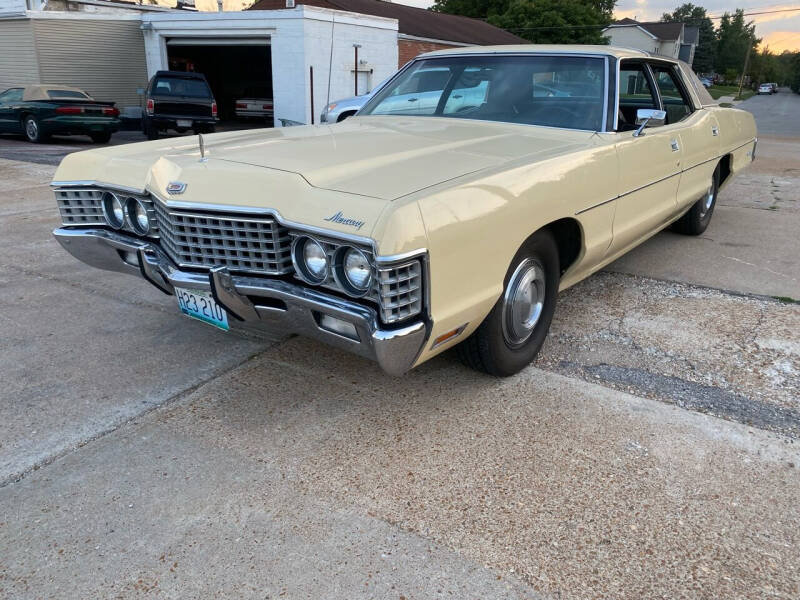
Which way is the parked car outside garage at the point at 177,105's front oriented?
away from the camera

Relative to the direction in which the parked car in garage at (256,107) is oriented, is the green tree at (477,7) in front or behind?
in front

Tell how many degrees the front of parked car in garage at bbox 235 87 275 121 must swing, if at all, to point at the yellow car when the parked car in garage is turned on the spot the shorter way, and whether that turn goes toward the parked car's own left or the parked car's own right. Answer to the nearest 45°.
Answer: approximately 180°

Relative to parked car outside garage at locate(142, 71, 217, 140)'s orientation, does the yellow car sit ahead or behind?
behind

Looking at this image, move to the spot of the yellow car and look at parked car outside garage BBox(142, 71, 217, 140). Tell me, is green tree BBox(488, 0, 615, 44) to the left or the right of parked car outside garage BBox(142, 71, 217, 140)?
right

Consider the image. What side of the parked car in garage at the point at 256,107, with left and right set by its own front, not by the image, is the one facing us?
back

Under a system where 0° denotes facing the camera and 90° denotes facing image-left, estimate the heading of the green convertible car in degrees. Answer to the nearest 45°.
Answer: approximately 135°

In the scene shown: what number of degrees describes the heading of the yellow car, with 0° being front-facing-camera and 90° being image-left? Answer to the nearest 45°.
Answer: approximately 45°

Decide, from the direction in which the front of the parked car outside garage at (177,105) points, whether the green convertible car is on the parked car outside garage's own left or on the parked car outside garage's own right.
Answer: on the parked car outside garage's own left

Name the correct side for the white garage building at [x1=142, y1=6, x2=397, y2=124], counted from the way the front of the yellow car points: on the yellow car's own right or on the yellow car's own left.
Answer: on the yellow car's own right

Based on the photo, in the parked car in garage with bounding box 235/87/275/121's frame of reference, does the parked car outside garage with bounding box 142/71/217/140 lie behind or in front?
behind

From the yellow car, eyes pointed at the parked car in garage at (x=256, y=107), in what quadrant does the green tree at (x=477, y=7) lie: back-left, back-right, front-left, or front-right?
front-right
